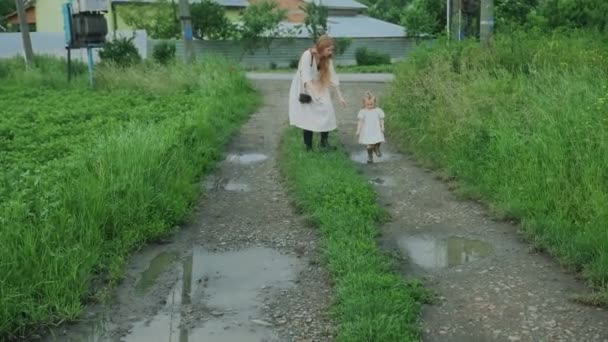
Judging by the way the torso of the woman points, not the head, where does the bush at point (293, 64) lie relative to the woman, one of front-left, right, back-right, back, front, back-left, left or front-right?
back-left

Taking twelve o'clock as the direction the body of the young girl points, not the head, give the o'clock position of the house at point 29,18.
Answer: The house is roughly at 5 o'clock from the young girl.

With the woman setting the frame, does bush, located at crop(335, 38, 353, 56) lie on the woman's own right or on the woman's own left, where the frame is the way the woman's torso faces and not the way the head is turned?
on the woman's own left

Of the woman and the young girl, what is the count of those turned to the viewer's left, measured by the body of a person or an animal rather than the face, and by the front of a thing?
0

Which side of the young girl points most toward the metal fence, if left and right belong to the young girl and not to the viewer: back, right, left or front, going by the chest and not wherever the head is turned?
back

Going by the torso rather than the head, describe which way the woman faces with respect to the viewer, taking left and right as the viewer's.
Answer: facing the viewer and to the right of the viewer

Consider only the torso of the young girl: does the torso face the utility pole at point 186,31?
no

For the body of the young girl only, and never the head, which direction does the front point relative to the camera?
toward the camera

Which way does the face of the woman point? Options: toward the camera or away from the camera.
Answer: toward the camera

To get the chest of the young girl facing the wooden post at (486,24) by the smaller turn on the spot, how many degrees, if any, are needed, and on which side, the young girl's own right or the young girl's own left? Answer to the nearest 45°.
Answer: approximately 135° to the young girl's own left

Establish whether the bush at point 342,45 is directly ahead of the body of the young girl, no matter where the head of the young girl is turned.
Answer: no

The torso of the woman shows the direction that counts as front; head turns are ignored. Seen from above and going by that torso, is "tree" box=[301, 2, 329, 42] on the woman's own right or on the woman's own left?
on the woman's own left

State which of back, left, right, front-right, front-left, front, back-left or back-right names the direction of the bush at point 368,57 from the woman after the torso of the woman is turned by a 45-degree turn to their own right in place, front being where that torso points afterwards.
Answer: back

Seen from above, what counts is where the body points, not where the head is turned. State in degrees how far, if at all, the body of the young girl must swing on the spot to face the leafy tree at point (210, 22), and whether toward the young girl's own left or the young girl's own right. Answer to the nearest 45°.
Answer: approximately 180°

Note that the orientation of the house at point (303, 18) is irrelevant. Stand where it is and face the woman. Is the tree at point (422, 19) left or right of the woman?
left

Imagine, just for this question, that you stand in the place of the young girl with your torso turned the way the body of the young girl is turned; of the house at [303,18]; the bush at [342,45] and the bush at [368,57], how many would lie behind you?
3

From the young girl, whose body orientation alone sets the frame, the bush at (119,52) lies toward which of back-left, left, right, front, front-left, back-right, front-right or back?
back-right
